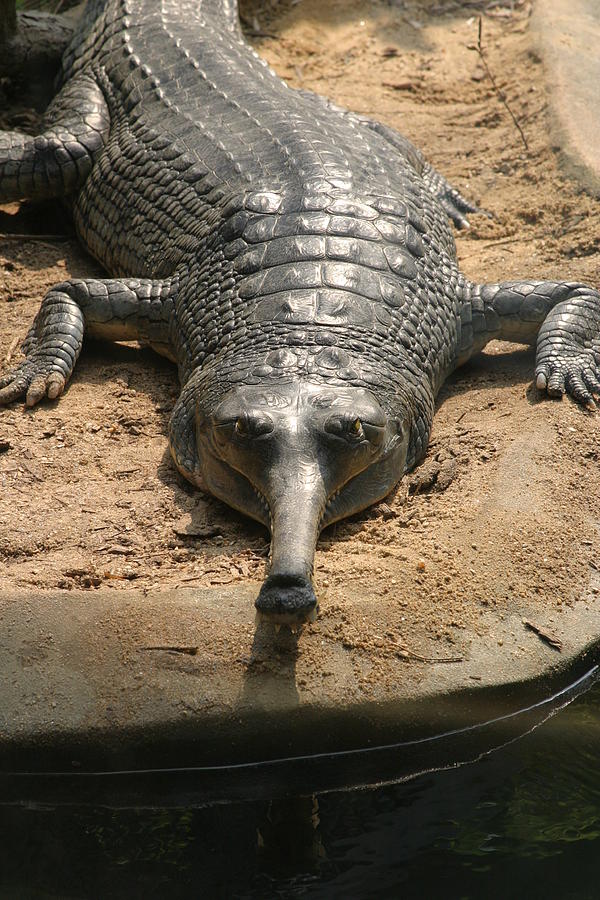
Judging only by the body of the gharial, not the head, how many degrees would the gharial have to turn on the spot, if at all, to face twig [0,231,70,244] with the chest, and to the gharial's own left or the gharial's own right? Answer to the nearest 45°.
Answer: approximately 135° to the gharial's own right

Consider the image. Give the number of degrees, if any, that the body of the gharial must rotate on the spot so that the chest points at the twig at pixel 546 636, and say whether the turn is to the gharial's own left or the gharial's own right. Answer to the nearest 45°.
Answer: approximately 45° to the gharial's own left

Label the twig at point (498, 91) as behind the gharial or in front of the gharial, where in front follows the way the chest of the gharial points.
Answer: behind

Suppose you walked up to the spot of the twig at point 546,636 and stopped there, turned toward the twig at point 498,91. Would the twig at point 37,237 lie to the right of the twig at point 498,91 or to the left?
left

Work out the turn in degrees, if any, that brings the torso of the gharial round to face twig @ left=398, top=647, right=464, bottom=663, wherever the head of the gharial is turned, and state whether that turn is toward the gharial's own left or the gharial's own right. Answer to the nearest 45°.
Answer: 0° — it already faces it

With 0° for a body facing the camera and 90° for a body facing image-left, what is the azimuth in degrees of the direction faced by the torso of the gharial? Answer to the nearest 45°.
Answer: approximately 0°
